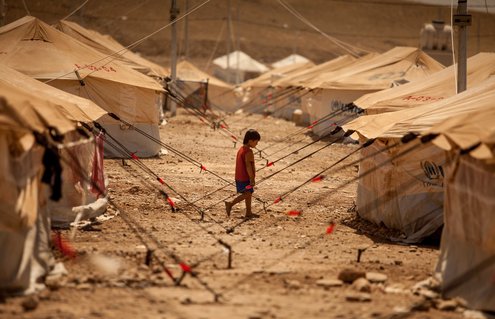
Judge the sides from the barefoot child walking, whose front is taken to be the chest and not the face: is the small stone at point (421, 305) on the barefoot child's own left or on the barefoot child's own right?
on the barefoot child's own right

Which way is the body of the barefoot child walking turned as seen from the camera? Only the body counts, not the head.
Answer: to the viewer's right

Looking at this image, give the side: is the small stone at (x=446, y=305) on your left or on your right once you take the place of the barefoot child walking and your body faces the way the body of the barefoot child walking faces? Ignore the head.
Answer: on your right

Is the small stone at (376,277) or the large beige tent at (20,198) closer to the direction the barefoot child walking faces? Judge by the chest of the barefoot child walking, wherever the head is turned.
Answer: the small stone

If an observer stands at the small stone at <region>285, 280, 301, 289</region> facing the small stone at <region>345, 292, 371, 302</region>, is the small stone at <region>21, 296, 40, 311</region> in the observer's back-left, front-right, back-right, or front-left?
back-right

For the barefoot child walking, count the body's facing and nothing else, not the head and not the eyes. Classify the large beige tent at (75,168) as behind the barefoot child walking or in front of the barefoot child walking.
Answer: behind

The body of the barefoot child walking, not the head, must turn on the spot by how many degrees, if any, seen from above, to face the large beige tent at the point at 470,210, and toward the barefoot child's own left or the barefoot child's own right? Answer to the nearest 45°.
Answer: approximately 45° to the barefoot child's own right

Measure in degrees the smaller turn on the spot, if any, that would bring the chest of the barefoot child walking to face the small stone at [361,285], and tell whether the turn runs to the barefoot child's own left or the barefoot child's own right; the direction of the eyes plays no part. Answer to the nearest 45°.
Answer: approximately 90° to the barefoot child's own right
